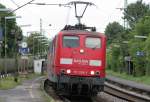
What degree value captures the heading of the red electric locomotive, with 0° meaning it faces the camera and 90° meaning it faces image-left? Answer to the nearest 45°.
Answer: approximately 0°
